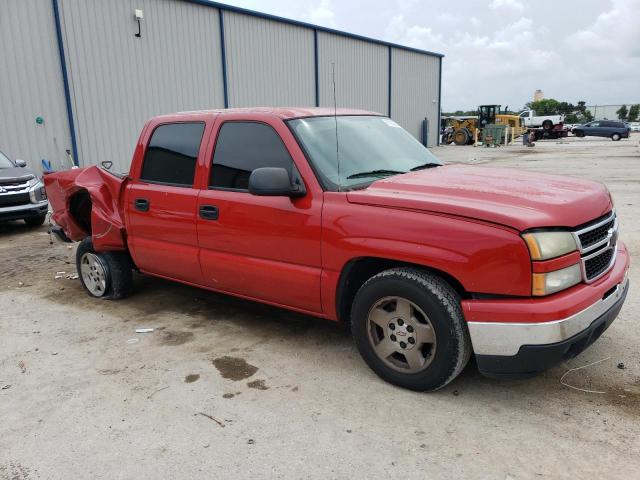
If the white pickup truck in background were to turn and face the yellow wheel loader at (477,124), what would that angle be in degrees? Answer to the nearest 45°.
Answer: approximately 45° to its left

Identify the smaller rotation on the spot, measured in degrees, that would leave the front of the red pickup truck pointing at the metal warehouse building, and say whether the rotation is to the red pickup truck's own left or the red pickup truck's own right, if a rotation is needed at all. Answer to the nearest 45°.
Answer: approximately 180°

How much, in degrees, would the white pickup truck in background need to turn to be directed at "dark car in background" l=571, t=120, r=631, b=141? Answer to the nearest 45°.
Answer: approximately 135° to its left

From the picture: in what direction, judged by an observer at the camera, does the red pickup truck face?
facing the viewer and to the right of the viewer

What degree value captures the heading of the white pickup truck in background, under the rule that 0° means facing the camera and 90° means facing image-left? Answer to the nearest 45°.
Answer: approximately 90°

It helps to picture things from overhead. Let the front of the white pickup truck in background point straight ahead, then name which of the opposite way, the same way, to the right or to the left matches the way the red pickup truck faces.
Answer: the opposite way

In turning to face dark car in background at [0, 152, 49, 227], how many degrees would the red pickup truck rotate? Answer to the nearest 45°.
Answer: approximately 180°
